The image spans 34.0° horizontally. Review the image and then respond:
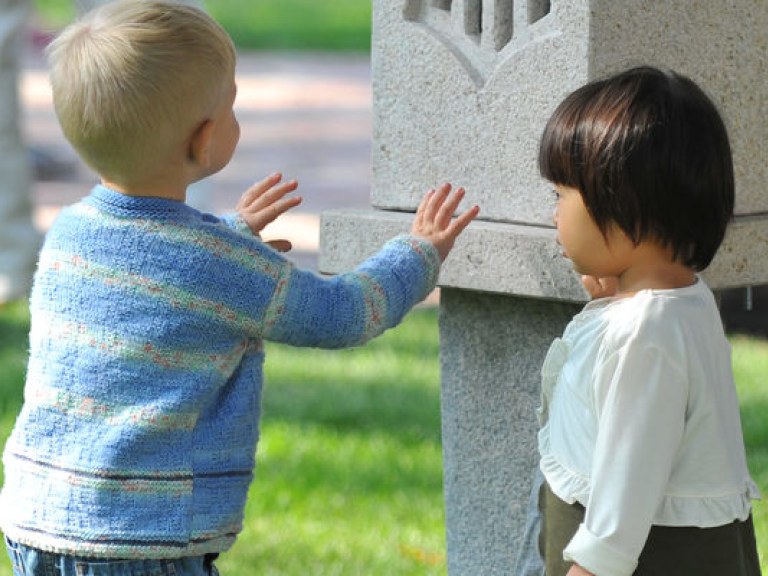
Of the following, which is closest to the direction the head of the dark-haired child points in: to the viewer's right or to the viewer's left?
to the viewer's left

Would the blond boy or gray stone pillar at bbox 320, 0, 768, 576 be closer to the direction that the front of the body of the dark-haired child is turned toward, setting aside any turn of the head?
the blond boy

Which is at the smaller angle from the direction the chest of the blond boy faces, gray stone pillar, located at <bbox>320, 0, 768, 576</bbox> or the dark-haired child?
the gray stone pillar

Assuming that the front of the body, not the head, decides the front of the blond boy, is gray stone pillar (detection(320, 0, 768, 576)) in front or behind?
in front

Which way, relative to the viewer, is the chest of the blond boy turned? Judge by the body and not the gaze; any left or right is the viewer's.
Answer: facing away from the viewer and to the right of the viewer

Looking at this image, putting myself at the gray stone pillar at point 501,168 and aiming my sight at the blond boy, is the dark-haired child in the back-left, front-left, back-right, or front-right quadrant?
front-left

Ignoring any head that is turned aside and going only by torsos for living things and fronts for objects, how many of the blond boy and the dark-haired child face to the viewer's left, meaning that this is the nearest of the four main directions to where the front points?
1

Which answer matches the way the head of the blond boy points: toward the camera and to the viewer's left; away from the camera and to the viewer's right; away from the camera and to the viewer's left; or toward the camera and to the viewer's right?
away from the camera and to the viewer's right

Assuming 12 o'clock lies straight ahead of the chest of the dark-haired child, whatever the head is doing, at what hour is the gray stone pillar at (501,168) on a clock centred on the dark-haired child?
The gray stone pillar is roughly at 2 o'clock from the dark-haired child.

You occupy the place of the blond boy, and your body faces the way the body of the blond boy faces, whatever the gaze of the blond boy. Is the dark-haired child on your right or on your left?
on your right

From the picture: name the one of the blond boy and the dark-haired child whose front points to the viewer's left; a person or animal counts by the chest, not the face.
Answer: the dark-haired child

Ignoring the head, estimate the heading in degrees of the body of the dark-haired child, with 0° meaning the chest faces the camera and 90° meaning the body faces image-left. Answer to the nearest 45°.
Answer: approximately 90°

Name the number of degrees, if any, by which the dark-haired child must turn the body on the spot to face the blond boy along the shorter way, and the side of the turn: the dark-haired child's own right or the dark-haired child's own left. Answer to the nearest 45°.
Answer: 0° — they already face them

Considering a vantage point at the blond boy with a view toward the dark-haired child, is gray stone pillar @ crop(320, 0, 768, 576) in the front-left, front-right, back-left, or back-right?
front-left
